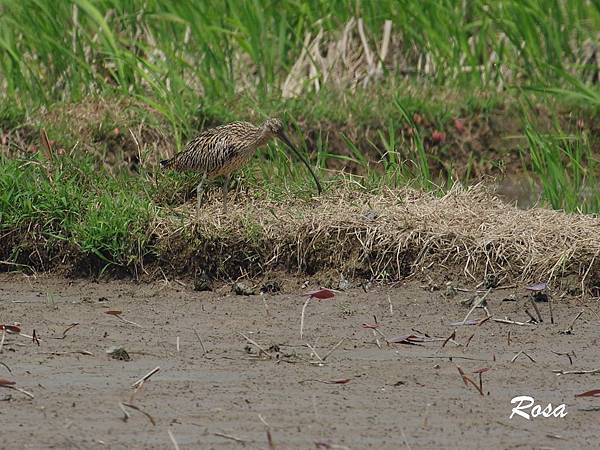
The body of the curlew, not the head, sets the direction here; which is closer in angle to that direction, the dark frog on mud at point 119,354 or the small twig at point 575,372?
the small twig

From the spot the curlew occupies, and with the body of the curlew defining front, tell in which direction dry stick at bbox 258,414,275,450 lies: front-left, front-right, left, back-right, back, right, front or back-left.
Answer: right

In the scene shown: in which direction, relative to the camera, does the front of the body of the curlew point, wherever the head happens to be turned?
to the viewer's right

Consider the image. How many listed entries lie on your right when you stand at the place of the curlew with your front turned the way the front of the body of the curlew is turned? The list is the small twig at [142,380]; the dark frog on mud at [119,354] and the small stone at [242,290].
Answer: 3

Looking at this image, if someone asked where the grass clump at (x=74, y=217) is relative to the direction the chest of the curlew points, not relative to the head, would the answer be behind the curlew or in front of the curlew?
behind

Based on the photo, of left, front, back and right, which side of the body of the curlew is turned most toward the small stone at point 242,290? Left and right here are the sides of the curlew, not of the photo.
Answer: right

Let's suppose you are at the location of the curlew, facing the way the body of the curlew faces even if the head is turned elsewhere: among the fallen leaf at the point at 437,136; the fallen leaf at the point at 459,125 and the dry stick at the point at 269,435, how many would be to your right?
1

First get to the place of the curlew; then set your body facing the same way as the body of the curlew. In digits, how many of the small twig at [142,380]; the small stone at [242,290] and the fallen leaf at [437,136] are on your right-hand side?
2

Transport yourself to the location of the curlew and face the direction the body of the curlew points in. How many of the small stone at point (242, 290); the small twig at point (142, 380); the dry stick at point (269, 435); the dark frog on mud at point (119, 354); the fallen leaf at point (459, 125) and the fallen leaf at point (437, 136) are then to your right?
4

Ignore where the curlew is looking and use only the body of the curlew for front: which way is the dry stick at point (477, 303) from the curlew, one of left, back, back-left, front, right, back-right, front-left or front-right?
front-right

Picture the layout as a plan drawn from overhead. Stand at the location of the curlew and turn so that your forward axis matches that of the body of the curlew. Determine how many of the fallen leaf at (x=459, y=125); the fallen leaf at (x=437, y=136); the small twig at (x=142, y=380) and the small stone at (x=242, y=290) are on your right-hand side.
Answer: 2

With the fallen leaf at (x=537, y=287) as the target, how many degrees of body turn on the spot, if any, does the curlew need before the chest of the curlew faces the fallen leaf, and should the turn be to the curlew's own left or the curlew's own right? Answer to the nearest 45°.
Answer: approximately 45° to the curlew's own right

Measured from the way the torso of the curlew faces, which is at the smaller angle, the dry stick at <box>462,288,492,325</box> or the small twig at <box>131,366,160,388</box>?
the dry stick

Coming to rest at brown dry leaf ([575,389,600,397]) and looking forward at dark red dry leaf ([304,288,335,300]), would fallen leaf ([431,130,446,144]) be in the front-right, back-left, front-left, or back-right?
front-right

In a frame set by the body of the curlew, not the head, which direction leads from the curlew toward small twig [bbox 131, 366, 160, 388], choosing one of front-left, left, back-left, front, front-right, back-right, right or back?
right

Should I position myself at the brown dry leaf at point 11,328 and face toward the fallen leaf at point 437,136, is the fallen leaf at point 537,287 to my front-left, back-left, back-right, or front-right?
front-right
